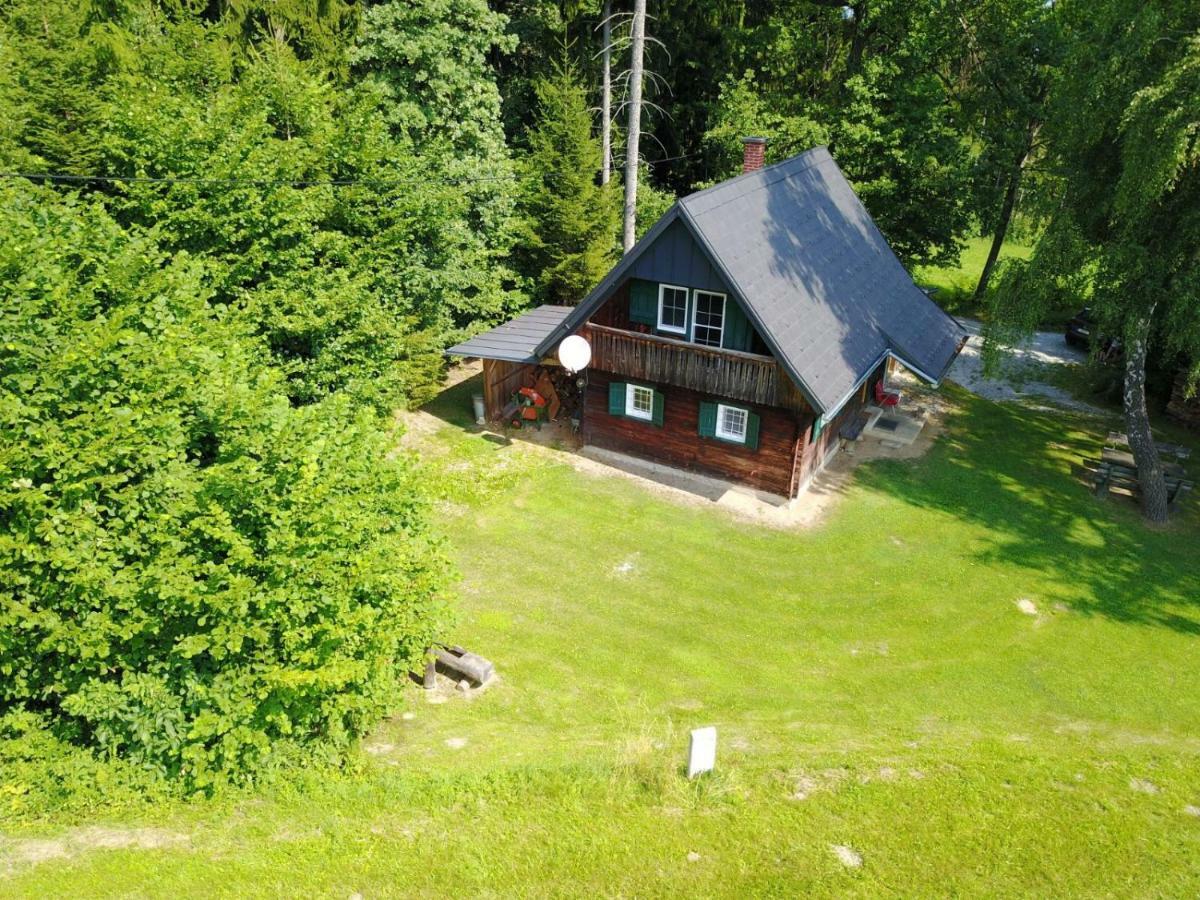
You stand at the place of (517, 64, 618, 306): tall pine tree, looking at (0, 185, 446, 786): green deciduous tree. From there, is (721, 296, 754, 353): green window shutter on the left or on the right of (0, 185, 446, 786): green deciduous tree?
left

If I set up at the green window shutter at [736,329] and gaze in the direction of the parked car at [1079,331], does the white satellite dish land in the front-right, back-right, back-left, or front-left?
back-left

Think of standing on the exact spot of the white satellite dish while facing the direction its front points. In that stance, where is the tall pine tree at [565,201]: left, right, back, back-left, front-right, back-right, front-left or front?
back

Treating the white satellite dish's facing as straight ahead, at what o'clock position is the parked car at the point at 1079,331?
The parked car is roughly at 8 o'clock from the white satellite dish.

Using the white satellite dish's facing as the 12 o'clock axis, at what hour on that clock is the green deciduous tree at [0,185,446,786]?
The green deciduous tree is roughly at 1 o'clock from the white satellite dish.

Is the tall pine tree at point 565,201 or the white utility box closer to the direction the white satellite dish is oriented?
the white utility box

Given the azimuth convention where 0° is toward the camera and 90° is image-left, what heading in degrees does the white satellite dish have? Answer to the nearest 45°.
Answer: approximately 0°

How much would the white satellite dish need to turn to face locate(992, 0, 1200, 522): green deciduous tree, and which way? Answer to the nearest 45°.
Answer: approximately 90° to its left

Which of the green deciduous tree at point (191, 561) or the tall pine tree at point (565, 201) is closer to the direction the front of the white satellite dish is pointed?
the green deciduous tree

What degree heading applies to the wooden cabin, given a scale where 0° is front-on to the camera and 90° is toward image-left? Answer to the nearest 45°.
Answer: approximately 45°

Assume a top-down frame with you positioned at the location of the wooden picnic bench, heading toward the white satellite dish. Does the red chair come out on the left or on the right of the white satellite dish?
right
